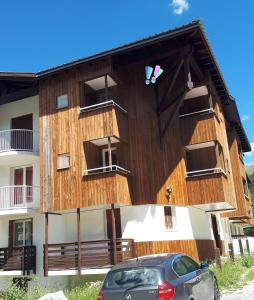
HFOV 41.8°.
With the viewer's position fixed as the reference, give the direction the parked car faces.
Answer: facing away from the viewer and to the right of the viewer
